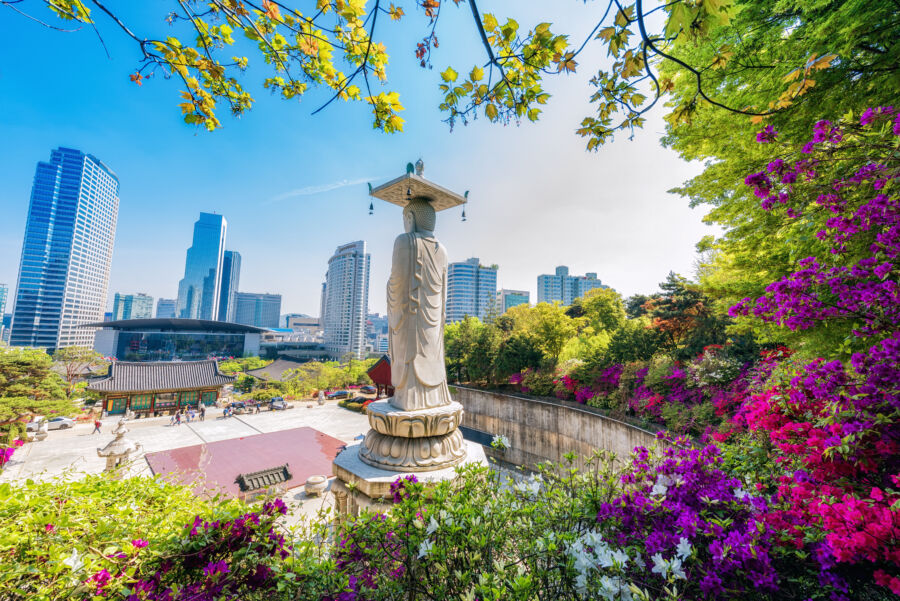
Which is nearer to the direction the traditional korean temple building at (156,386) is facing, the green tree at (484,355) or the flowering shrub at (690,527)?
the flowering shrub

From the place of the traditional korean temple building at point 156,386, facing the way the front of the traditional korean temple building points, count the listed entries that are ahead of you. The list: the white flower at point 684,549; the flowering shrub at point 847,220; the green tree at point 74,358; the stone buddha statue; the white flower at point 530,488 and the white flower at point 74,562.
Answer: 5

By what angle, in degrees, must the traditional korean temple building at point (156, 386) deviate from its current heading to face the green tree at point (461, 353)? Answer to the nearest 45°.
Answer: approximately 45° to its left

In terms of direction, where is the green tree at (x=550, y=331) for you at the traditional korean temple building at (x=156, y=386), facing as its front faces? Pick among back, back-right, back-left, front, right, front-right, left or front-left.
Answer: front-left

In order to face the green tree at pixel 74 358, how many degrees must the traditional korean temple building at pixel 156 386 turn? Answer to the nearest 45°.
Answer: approximately 135° to its right

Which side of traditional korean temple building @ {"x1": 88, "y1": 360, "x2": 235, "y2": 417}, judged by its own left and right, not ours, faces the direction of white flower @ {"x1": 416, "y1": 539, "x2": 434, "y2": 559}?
front

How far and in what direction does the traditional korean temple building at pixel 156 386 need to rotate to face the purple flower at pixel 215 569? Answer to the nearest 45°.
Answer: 0° — it already faces it

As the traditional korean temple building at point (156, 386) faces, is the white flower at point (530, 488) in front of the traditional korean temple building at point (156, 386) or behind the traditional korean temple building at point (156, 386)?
in front

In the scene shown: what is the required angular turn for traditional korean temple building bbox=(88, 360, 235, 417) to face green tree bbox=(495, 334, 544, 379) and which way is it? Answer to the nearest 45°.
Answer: approximately 45° to its left

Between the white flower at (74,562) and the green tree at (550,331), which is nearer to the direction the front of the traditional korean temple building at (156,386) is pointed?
the white flower

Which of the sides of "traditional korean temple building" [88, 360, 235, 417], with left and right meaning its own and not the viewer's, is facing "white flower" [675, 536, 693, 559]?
front

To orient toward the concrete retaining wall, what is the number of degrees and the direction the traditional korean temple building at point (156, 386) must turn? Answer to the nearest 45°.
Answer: approximately 45° to its left

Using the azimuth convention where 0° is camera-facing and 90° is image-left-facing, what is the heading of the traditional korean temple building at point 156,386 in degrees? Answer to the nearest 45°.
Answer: approximately 0°

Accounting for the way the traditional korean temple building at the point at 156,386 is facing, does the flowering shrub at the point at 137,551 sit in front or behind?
in front
